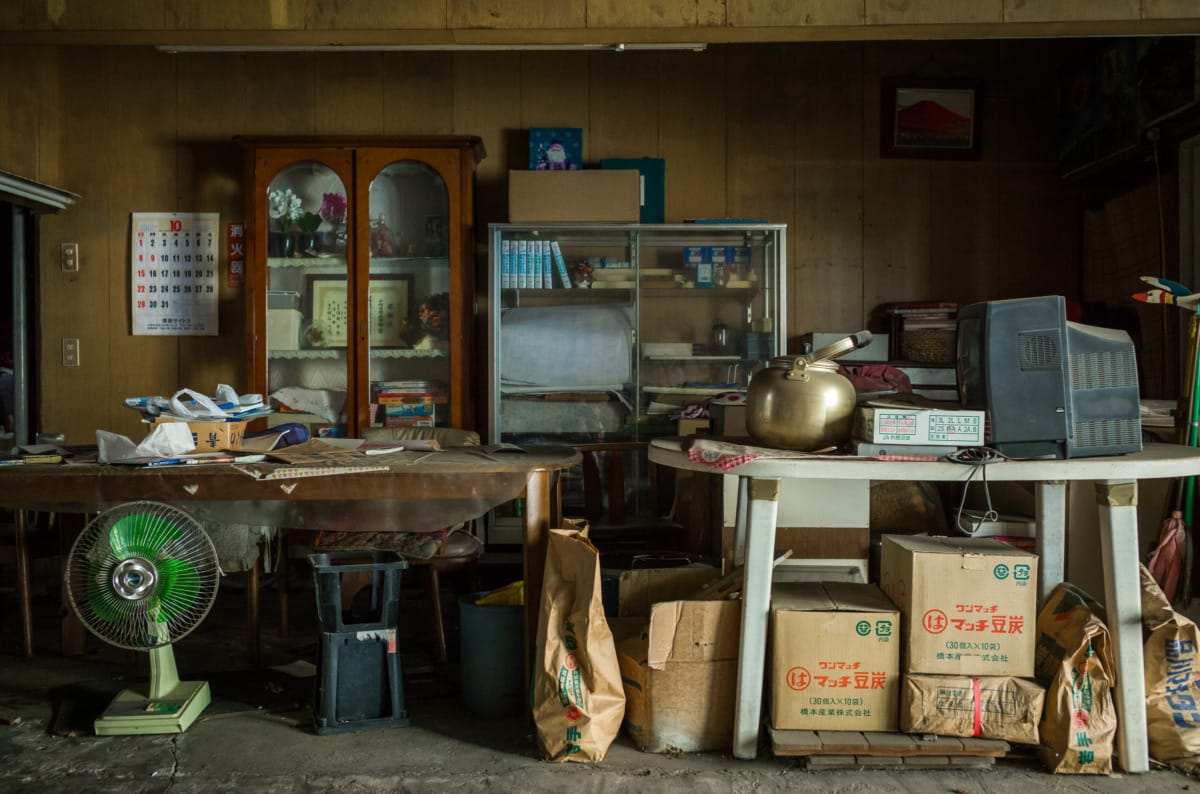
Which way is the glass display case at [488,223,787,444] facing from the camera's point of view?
toward the camera

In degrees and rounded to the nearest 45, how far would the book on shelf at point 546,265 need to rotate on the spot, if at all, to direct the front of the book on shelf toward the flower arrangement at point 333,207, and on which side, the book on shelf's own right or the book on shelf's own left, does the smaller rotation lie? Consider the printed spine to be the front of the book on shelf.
approximately 90° to the book on shelf's own right

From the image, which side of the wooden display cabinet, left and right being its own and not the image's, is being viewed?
front

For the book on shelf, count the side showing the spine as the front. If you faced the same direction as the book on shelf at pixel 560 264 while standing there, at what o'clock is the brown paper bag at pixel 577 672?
The brown paper bag is roughly at 12 o'clock from the book on shelf.

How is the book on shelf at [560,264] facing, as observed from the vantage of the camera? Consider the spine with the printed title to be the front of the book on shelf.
facing the viewer

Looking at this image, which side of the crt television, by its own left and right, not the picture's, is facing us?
left

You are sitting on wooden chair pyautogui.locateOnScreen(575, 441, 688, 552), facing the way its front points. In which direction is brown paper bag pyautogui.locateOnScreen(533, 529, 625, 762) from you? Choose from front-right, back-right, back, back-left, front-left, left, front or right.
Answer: front-right

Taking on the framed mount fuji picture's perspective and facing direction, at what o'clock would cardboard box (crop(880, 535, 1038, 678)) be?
The cardboard box is roughly at 12 o'clock from the framed mount fuji picture.

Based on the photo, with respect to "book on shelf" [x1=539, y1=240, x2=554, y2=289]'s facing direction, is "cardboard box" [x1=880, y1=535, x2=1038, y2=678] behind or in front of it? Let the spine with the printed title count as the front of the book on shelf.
in front

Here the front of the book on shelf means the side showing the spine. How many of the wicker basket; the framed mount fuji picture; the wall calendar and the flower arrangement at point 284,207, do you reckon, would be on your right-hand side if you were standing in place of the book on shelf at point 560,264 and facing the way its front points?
2

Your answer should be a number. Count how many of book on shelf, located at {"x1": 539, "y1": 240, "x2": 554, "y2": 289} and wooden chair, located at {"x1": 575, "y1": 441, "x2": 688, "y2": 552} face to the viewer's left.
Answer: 0

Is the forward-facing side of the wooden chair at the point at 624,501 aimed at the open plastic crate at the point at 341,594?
no

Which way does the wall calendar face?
toward the camera

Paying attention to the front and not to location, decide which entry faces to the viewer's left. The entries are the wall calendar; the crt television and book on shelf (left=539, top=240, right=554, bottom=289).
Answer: the crt television

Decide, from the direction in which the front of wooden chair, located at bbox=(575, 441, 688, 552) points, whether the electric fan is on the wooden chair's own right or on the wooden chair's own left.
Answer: on the wooden chair's own right

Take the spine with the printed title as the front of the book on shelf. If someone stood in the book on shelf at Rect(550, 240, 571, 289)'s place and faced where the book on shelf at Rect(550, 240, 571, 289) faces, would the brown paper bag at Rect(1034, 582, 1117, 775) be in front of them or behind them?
in front

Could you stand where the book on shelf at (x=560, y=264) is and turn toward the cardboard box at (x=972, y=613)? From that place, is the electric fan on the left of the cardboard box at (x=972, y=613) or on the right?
right

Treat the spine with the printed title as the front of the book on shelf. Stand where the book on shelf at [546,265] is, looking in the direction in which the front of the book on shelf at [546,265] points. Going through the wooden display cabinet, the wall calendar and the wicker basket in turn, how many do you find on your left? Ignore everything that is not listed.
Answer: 1
